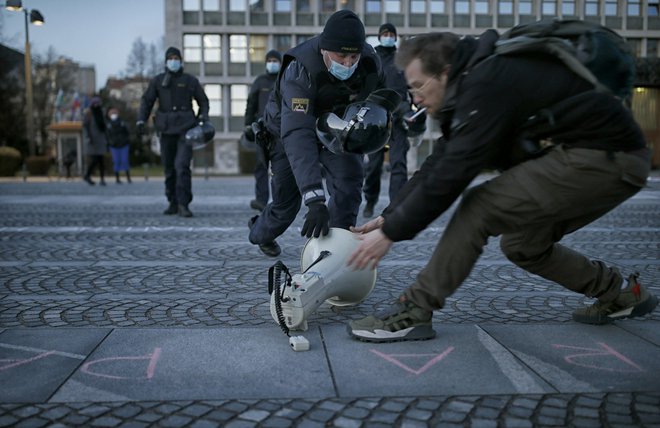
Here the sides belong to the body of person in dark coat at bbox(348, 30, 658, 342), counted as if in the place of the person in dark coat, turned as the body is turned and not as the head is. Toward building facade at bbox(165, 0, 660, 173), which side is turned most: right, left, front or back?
right

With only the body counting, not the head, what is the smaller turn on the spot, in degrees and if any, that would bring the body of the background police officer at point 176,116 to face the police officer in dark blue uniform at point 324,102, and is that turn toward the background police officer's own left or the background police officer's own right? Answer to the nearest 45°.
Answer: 0° — they already face them

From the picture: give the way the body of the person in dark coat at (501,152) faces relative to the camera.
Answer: to the viewer's left

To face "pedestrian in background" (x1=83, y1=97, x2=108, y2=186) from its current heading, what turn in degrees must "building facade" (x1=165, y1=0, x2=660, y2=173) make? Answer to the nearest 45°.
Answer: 0° — it already faces them
